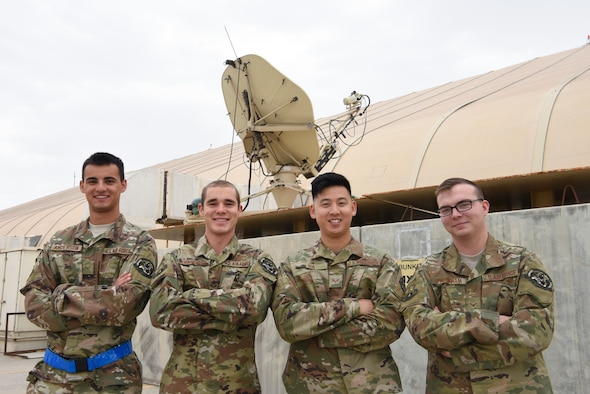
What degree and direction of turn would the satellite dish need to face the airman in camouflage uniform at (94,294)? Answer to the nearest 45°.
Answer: approximately 135° to its right

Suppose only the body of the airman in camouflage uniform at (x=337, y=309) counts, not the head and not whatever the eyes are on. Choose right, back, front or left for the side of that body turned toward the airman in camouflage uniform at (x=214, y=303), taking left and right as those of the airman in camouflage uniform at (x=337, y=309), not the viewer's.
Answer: right

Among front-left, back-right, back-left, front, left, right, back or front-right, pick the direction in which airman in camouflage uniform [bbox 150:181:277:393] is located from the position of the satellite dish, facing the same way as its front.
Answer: back-right

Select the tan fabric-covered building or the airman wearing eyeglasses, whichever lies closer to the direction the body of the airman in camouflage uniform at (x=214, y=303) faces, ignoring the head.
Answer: the airman wearing eyeglasses

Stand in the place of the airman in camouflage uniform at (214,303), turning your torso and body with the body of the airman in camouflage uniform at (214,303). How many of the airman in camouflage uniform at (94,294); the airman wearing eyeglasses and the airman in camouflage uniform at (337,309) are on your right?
1

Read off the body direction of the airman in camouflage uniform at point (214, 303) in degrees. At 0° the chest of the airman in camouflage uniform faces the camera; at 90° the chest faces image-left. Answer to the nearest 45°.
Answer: approximately 0°

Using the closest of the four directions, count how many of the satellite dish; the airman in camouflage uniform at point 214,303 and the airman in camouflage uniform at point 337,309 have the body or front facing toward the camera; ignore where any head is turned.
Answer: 2

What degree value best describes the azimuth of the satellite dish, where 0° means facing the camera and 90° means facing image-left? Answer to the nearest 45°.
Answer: approximately 225°

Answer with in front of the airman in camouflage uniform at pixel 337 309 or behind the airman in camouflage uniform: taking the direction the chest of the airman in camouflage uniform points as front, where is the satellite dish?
behind

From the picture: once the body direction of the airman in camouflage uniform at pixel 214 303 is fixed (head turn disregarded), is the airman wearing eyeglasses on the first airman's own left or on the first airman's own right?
on the first airman's own left

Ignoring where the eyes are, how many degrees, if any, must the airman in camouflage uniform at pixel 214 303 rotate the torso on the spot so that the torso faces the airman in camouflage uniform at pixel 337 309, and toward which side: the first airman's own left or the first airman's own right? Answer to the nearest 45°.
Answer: approximately 90° to the first airman's own left

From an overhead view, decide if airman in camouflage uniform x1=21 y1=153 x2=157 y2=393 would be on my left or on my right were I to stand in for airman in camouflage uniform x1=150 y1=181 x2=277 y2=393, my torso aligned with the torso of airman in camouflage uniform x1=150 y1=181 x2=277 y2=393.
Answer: on my right

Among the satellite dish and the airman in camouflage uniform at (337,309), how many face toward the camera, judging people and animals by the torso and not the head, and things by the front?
1
